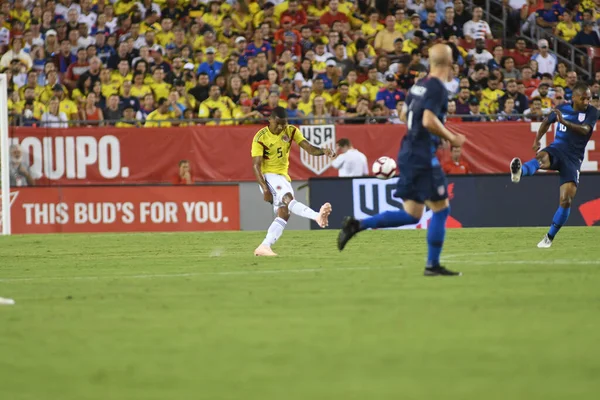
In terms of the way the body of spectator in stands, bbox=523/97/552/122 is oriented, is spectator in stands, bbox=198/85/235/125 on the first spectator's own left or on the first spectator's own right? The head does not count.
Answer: on the first spectator's own right

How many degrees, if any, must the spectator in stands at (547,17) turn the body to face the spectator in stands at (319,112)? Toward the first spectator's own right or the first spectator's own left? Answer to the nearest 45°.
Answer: approximately 45° to the first spectator's own right

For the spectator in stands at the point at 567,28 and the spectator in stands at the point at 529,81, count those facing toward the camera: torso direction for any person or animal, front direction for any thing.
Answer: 2

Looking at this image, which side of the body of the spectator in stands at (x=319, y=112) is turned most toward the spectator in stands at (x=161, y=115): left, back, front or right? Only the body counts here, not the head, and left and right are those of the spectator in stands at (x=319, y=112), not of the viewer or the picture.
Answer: right

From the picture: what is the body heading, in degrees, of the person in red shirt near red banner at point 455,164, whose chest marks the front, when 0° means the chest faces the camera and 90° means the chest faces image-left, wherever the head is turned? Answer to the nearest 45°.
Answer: approximately 0°

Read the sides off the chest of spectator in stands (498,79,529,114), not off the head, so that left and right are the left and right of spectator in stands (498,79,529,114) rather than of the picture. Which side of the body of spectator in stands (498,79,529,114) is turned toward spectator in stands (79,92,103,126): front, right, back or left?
right
